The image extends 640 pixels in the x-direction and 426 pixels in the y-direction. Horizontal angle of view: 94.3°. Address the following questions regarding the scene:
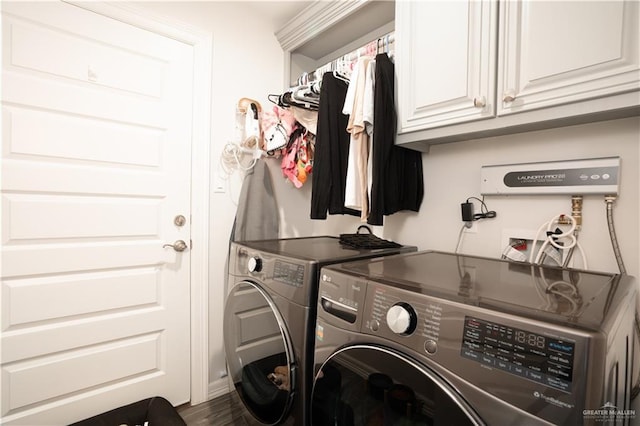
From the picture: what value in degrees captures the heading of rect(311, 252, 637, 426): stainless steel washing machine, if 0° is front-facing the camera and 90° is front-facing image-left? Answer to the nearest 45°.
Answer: approximately 45°

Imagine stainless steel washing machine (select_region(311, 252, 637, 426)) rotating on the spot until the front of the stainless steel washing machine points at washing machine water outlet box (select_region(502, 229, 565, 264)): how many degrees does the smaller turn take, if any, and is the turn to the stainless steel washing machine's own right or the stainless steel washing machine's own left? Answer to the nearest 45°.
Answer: approximately 135° to the stainless steel washing machine's own right

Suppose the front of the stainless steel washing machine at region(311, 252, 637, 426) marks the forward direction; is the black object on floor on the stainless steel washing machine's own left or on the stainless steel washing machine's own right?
on the stainless steel washing machine's own right

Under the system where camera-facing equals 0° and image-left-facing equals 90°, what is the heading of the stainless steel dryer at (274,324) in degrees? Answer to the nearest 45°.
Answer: approximately 45°

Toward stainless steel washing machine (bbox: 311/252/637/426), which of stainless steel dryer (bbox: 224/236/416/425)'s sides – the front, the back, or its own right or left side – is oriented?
left

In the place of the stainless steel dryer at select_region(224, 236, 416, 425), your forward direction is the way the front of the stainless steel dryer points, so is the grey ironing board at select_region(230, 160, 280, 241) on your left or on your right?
on your right

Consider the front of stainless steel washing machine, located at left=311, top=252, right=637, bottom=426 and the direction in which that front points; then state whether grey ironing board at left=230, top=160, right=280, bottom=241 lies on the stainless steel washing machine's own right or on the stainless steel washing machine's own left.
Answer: on the stainless steel washing machine's own right
